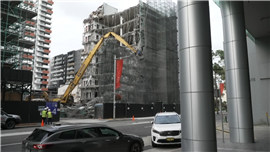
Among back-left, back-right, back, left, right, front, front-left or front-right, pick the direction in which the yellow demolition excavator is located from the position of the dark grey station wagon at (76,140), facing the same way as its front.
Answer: front-left

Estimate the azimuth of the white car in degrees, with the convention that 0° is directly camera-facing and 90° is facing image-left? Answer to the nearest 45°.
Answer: approximately 0°

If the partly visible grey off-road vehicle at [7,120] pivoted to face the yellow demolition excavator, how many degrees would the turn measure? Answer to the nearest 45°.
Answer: approximately 45° to its left

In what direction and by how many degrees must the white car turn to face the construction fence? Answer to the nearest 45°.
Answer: approximately 180°

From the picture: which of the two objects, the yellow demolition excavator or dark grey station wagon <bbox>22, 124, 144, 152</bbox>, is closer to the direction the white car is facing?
the dark grey station wagon

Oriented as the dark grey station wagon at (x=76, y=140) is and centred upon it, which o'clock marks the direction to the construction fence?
The construction fence is roughly at 11 o'clock from the dark grey station wagon.
